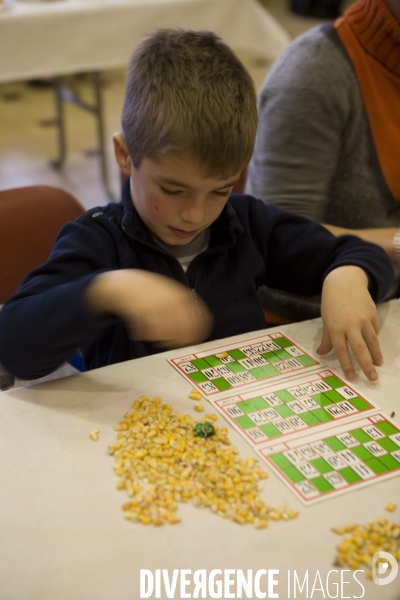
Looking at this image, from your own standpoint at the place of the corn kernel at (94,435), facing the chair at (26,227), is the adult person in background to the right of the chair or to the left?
right

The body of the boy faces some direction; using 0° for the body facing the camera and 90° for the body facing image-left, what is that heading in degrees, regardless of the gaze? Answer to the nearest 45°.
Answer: approximately 315°
